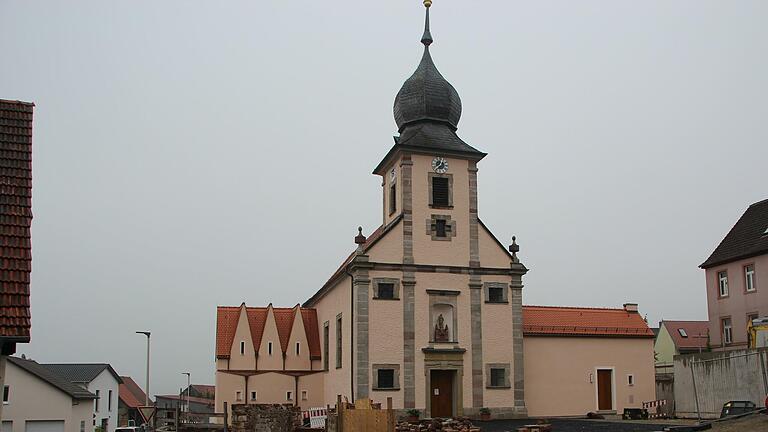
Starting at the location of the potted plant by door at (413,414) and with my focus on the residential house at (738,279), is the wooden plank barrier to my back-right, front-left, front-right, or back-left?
back-right

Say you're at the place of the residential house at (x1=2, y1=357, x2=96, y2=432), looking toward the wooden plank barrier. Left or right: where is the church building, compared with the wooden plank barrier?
left

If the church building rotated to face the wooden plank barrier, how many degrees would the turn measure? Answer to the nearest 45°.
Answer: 0° — it already faces it

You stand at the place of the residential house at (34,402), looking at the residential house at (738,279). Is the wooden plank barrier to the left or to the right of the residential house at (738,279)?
right

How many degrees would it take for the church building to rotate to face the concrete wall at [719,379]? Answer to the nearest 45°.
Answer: approximately 45° to its left

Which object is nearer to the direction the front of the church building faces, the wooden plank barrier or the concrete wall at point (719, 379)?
the wooden plank barrier

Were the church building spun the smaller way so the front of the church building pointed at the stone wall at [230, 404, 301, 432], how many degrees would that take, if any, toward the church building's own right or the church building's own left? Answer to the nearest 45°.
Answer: approximately 45° to the church building's own right

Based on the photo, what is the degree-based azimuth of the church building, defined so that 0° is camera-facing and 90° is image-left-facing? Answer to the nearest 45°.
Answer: approximately 0°

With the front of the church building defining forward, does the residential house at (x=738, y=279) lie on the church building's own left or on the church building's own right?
on the church building's own left

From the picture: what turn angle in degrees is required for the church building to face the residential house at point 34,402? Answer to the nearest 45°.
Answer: approximately 90° to its right

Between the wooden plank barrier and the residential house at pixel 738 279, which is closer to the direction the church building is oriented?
the wooden plank barrier
